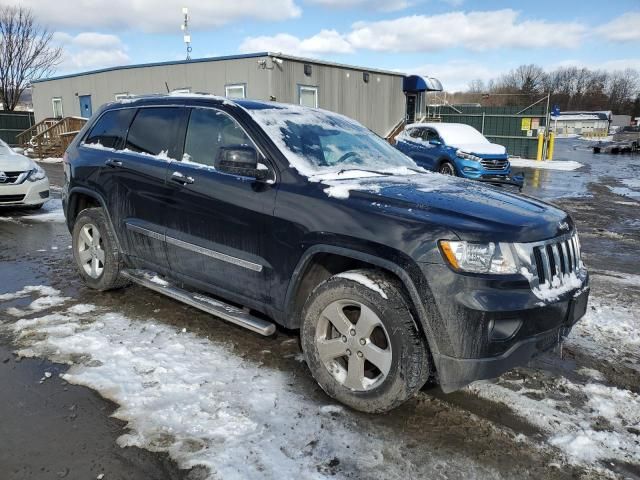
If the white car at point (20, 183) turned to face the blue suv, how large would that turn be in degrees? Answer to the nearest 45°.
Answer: approximately 45° to its left

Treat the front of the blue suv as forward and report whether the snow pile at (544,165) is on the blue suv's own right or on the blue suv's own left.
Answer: on the blue suv's own left

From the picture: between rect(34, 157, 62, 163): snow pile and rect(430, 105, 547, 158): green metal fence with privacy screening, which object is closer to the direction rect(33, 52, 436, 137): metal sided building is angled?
the snow pile

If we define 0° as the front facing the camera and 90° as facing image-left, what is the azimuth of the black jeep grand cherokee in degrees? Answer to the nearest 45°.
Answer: approximately 315°

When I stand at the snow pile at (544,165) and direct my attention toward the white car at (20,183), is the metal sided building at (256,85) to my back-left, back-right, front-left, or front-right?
front-right

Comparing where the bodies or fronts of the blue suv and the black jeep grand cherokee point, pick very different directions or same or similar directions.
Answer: same or similar directions

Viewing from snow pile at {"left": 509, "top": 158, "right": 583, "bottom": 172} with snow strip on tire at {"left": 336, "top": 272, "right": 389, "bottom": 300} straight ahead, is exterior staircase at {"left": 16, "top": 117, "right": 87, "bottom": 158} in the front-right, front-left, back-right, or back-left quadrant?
front-right

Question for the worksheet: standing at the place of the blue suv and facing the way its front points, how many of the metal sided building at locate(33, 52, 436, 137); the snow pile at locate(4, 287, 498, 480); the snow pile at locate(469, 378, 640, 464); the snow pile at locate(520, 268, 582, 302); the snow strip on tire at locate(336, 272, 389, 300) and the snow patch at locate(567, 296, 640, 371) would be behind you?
1

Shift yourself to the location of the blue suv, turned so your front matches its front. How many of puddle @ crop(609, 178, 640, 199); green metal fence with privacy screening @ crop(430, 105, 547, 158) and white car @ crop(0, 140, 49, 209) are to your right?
1

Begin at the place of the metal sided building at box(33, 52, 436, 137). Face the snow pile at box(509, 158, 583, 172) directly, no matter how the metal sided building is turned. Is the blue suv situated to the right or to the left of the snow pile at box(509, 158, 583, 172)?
right

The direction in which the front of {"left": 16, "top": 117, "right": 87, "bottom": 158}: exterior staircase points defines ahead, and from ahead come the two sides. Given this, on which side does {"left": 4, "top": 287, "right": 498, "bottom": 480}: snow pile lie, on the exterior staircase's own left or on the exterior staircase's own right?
on the exterior staircase's own left

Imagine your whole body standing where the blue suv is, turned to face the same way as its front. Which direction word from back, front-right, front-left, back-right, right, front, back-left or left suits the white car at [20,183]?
right

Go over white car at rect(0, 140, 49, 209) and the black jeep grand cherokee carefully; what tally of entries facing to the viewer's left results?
0

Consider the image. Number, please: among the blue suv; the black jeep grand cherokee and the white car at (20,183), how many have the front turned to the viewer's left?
0

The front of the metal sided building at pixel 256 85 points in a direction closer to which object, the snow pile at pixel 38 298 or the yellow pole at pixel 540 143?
the snow pile
